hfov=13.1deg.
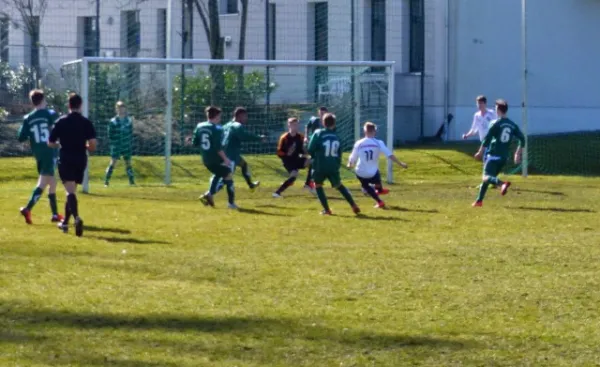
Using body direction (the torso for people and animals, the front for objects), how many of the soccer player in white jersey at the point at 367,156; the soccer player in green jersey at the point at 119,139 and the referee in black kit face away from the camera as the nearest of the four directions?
2

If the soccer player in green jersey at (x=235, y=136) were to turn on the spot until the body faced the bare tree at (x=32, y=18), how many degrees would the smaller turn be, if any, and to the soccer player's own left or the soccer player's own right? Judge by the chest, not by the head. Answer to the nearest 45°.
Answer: approximately 90° to the soccer player's own left

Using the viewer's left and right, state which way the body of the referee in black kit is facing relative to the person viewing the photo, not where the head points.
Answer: facing away from the viewer

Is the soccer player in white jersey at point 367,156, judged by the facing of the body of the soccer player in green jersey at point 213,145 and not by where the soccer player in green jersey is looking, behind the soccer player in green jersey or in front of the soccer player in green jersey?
in front

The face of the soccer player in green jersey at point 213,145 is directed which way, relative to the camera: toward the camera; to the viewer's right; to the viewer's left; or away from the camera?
away from the camera

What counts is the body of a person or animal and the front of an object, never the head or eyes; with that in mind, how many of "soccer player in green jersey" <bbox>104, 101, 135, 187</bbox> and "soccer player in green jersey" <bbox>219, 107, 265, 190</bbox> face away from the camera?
0

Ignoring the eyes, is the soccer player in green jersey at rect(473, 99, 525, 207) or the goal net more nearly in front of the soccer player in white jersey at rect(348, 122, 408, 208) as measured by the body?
the goal net

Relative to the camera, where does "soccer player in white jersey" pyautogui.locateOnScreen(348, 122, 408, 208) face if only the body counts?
away from the camera

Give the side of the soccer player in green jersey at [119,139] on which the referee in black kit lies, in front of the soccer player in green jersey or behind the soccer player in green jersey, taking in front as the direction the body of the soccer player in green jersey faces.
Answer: in front

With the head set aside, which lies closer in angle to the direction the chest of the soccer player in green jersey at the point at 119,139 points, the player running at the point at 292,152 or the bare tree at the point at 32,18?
the player running

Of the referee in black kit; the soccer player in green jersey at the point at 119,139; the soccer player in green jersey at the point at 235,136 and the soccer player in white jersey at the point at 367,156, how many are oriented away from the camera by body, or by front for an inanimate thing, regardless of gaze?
2

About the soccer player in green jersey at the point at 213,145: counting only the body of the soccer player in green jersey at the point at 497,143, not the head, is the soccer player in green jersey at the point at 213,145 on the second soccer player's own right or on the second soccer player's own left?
on the second soccer player's own left

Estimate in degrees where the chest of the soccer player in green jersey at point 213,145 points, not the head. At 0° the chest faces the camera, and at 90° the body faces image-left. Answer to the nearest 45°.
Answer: approximately 225°
